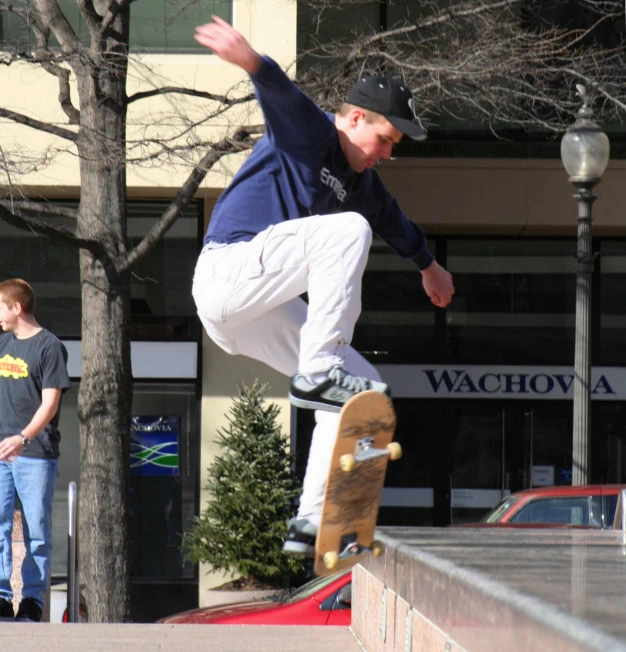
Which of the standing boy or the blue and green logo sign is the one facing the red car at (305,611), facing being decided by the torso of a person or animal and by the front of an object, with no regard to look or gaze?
the blue and green logo sign

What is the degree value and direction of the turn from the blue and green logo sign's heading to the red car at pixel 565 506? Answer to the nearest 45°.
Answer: approximately 45° to its left

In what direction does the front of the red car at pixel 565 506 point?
to the viewer's left

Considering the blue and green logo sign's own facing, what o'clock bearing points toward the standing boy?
The standing boy is roughly at 12 o'clock from the blue and green logo sign.

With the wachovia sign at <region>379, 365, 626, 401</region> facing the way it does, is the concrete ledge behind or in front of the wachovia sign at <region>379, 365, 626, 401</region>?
in front

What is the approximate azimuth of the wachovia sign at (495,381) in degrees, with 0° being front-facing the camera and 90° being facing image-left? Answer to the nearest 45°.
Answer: approximately 0°

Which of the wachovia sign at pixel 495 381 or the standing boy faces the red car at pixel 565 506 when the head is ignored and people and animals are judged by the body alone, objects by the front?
the wachovia sign

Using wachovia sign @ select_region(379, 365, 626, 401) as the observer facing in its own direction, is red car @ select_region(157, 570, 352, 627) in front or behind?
in front

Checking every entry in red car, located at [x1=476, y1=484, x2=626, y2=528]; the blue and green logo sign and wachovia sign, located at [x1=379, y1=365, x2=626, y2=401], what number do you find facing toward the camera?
2

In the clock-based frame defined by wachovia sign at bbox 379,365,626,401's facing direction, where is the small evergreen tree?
The small evergreen tree is roughly at 1 o'clock from the wachovia sign.
